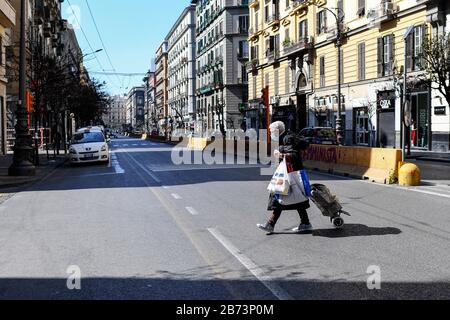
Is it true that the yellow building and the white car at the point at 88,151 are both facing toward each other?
no

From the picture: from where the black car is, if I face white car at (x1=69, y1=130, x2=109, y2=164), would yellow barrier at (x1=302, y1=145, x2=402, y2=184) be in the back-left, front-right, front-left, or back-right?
front-left

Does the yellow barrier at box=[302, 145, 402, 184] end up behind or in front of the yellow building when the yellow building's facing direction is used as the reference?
in front

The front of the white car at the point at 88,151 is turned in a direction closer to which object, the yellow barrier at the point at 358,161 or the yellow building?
the yellow barrier

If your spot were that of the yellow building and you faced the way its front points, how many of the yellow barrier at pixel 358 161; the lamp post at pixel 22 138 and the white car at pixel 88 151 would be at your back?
0

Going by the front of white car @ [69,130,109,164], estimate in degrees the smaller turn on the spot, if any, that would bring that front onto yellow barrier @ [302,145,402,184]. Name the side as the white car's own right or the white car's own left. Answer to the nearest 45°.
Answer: approximately 45° to the white car's own left

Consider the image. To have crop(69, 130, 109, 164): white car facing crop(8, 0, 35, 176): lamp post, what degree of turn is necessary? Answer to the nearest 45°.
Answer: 0° — it already faces it

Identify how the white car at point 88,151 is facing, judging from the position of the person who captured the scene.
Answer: facing the viewer

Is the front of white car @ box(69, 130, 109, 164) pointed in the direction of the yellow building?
no

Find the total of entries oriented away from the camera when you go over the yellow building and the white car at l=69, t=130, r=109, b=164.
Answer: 0

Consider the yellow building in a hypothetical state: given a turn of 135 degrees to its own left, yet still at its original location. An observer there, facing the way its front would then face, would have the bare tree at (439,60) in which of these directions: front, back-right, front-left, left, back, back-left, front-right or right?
right

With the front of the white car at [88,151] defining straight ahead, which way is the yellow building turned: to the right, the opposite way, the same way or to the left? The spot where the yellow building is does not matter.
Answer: to the right

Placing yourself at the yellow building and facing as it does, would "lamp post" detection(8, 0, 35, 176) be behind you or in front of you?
in front

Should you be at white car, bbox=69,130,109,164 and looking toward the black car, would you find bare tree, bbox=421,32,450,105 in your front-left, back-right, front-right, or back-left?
front-right

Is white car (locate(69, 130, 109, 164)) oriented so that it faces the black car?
no

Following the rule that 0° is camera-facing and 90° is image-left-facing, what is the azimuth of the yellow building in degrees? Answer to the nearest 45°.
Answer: approximately 45°
